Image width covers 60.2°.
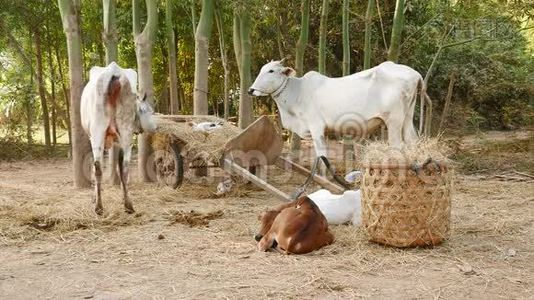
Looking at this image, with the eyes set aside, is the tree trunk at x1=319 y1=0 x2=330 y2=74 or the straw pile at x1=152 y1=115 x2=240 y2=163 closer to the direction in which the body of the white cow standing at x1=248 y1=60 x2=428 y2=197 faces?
the straw pile

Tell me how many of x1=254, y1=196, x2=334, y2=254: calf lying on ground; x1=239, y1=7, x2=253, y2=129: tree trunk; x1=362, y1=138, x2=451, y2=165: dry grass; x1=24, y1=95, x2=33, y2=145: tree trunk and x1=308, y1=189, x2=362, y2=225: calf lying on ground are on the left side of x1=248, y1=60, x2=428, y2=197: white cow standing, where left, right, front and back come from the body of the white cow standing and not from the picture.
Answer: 3

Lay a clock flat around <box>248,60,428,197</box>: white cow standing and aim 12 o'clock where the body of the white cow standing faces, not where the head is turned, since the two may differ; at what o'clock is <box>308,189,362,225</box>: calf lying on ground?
The calf lying on ground is roughly at 9 o'clock from the white cow standing.

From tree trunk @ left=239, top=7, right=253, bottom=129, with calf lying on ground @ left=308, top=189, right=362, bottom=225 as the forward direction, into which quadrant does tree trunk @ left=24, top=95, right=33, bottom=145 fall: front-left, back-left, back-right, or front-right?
back-right

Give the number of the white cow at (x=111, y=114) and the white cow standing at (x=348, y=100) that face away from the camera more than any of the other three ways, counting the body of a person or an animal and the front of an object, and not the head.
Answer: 1

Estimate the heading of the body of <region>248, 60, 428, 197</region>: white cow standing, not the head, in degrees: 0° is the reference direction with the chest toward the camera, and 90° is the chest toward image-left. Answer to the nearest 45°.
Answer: approximately 90°

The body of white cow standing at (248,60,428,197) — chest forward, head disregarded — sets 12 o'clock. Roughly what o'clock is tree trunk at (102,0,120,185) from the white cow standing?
The tree trunk is roughly at 12 o'clock from the white cow standing.

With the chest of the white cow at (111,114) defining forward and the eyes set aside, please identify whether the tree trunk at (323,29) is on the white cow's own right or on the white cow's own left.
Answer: on the white cow's own right

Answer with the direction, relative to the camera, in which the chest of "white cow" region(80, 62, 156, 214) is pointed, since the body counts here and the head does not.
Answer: away from the camera

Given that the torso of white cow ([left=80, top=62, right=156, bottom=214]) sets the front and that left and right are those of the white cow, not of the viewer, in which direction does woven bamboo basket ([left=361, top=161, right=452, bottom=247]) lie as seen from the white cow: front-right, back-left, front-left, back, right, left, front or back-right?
back-right

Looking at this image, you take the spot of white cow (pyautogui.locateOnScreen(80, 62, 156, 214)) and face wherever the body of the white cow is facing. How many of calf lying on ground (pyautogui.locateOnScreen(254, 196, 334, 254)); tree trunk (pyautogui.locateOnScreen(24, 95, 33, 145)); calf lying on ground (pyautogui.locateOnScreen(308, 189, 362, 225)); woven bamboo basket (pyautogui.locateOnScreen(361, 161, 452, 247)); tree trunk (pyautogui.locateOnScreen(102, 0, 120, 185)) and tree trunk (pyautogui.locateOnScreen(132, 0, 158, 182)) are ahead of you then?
3

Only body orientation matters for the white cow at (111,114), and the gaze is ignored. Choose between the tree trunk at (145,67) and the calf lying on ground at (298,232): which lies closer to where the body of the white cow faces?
the tree trunk

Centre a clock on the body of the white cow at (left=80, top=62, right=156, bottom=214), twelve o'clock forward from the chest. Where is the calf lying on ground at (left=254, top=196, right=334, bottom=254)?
The calf lying on ground is roughly at 5 o'clock from the white cow.

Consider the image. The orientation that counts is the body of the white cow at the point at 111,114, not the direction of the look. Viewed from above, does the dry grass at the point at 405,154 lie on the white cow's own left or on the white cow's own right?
on the white cow's own right

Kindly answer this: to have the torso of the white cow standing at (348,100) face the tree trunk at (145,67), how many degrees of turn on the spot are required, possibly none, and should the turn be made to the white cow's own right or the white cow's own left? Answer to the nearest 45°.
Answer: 0° — it already faces it

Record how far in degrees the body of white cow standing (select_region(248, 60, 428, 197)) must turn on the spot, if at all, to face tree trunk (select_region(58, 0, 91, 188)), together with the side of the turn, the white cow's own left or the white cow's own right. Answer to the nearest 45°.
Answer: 0° — it already faces it

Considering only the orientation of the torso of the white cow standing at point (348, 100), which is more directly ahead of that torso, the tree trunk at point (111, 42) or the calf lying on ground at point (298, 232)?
the tree trunk
